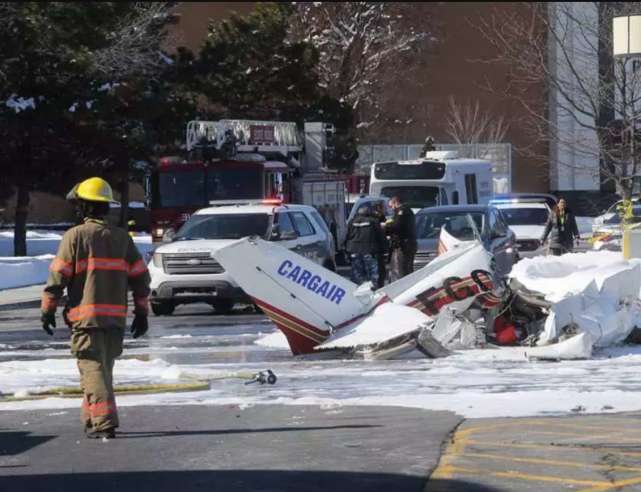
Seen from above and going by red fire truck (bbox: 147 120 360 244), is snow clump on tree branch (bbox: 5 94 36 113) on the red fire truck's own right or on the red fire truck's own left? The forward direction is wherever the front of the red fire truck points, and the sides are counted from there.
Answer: on the red fire truck's own right

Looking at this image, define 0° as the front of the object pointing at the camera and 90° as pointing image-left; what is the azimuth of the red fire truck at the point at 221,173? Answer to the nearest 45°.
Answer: approximately 45°

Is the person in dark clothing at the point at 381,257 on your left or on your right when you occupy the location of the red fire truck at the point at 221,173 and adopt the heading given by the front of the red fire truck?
on your left

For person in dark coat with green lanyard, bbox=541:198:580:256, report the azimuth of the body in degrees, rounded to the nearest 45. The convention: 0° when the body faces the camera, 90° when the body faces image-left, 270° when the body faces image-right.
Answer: approximately 0°

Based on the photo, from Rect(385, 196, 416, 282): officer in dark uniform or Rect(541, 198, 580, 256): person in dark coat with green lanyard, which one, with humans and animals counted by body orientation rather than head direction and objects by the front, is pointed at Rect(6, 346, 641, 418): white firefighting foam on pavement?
the person in dark coat with green lanyard

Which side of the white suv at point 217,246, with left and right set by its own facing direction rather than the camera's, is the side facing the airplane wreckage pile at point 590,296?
left

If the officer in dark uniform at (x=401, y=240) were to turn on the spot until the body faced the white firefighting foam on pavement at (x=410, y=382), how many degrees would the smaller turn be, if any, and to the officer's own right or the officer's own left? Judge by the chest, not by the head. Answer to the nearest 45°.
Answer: approximately 90° to the officer's own left

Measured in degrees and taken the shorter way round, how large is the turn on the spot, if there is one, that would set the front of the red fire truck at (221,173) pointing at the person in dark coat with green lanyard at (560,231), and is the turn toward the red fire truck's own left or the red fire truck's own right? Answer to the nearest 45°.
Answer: approximately 135° to the red fire truck's own left

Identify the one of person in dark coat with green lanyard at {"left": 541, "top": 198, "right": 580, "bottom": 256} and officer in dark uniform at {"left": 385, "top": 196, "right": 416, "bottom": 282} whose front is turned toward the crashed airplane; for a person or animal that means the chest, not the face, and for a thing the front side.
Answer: the person in dark coat with green lanyard

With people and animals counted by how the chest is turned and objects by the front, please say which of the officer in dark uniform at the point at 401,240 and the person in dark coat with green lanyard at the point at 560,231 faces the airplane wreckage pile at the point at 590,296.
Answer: the person in dark coat with green lanyard

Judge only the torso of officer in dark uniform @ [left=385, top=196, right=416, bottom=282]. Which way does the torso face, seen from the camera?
to the viewer's left
